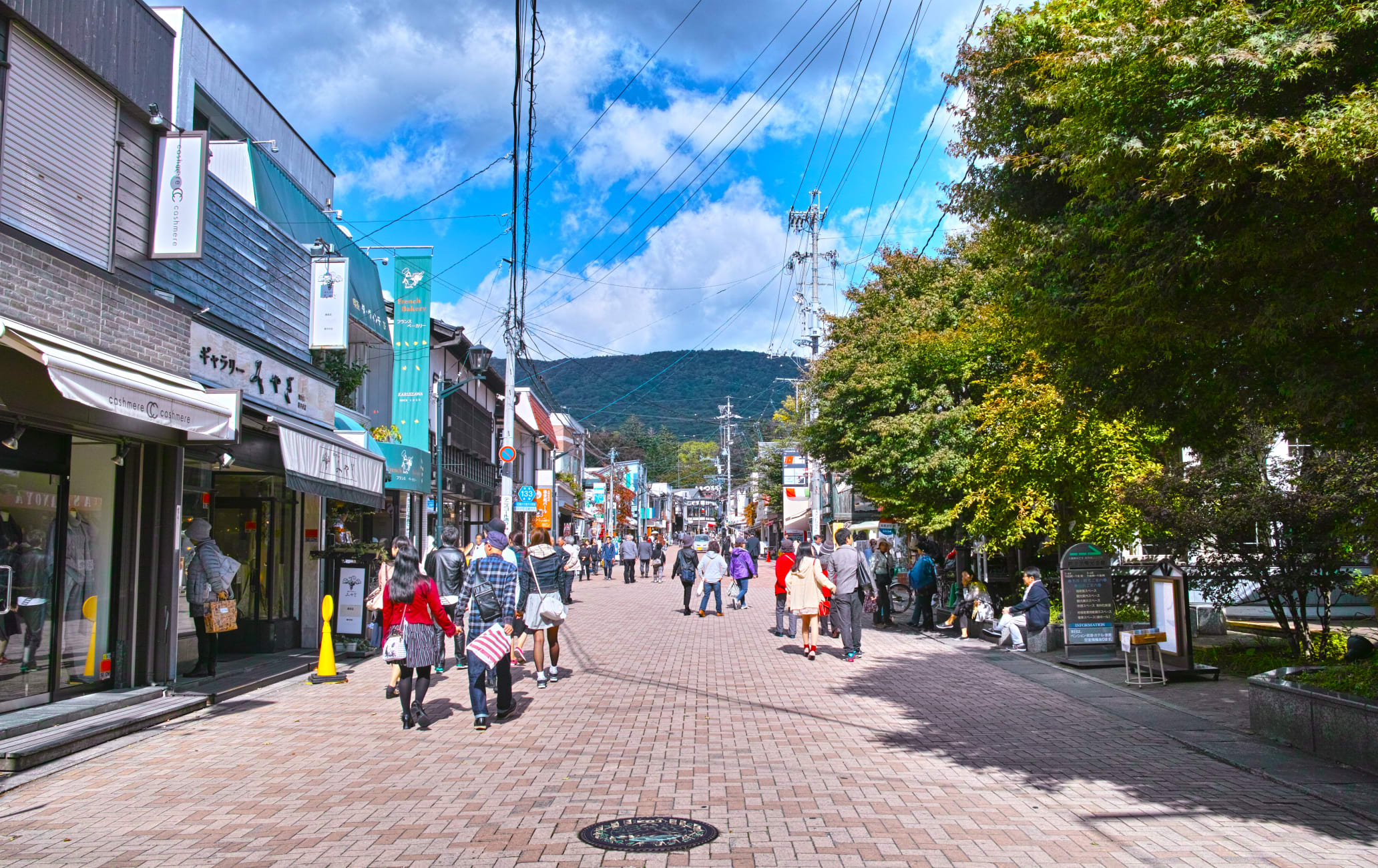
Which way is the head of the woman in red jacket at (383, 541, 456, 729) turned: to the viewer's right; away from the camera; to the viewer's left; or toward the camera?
away from the camera

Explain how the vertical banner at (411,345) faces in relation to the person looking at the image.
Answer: facing the viewer

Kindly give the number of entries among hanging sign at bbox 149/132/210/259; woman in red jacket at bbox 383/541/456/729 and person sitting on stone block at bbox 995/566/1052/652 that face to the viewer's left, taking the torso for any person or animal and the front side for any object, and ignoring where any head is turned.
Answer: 1

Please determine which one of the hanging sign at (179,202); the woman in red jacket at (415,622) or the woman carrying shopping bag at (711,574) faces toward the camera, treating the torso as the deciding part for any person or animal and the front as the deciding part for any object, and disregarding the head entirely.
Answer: the hanging sign

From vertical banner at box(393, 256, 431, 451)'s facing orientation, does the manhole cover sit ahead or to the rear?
ahead

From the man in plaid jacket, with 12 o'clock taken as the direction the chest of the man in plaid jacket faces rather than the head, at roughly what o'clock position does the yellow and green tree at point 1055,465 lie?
The yellow and green tree is roughly at 2 o'clock from the man in plaid jacket.

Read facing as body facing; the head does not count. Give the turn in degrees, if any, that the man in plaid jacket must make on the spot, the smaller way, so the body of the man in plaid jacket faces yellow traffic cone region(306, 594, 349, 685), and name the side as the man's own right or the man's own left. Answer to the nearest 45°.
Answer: approximately 45° to the man's own left

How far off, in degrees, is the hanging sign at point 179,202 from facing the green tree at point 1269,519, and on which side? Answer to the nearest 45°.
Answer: approximately 90° to its left

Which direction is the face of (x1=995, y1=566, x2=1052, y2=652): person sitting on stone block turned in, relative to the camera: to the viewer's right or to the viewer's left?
to the viewer's left

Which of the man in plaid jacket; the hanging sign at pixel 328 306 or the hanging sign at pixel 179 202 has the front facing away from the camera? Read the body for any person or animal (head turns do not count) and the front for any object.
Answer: the man in plaid jacket

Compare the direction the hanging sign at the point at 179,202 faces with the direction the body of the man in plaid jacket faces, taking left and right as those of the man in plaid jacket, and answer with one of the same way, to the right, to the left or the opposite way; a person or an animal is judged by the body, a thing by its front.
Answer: the opposite way

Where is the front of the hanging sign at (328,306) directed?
toward the camera

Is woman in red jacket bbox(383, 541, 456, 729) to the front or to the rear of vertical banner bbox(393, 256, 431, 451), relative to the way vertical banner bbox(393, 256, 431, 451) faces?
to the front

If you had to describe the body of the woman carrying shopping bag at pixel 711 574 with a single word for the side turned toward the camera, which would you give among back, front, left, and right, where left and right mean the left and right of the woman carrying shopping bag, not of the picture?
back

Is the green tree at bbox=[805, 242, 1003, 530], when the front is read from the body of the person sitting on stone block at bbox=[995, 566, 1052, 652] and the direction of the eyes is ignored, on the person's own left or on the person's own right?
on the person's own right

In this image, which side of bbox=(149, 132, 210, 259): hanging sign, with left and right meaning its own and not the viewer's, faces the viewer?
front

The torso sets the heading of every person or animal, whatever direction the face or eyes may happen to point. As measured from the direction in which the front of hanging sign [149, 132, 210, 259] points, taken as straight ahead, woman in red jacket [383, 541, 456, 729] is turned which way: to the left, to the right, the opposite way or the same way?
the opposite way

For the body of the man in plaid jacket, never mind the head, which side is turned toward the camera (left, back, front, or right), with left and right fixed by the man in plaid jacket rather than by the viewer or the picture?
back

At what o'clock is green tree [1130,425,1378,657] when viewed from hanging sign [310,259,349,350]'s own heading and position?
The green tree is roughly at 10 o'clock from the hanging sign.

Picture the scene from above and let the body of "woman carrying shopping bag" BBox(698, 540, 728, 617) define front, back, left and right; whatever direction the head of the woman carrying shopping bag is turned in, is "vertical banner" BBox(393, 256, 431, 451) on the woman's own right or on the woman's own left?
on the woman's own left
